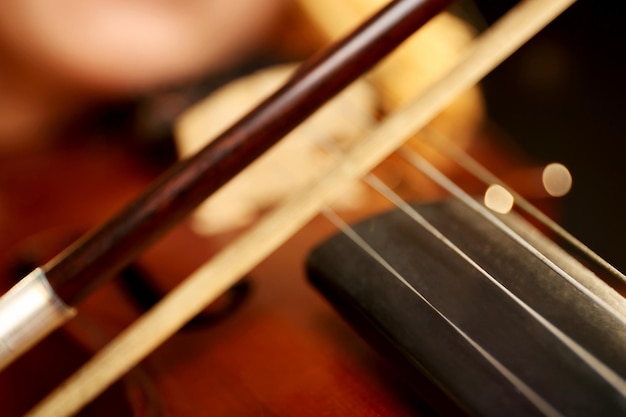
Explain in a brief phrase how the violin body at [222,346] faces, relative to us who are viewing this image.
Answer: facing the viewer
